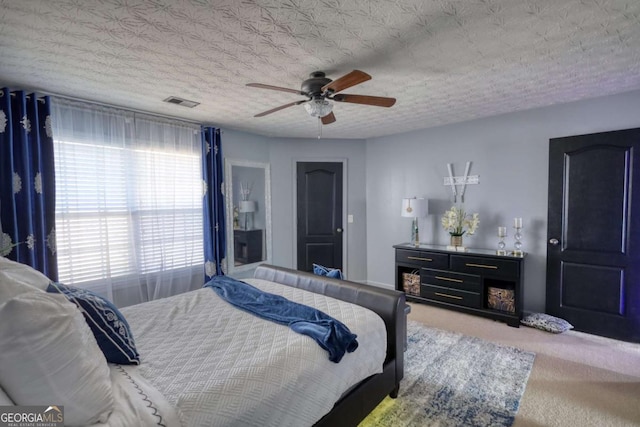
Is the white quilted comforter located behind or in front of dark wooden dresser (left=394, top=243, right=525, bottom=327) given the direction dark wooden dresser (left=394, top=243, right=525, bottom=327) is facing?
in front

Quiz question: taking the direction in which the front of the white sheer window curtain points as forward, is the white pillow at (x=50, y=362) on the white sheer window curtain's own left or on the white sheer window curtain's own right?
on the white sheer window curtain's own right

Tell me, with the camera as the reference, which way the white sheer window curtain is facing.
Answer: facing the viewer and to the right of the viewer

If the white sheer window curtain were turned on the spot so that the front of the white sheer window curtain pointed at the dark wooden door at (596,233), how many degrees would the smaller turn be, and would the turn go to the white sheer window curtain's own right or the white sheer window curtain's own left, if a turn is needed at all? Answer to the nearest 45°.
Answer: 0° — it already faces it

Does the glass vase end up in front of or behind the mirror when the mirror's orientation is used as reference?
in front

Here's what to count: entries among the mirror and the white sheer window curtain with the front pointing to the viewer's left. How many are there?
0

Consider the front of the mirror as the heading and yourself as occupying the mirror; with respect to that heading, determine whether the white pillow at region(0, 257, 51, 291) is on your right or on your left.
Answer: on your right

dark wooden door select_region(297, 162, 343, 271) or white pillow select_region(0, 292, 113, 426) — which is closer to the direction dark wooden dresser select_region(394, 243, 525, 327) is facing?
the white pillow

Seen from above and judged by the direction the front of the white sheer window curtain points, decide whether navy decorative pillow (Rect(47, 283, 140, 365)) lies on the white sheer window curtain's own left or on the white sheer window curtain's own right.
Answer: on the white sheer window curtain's own right

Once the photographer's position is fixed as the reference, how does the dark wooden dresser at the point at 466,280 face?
facing the viewer and to the left of the viewer

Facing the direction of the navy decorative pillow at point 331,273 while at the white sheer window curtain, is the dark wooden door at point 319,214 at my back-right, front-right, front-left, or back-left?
front-left

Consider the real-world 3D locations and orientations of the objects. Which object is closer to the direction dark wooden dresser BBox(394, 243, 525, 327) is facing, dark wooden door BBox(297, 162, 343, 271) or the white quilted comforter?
the white quilted comforter
